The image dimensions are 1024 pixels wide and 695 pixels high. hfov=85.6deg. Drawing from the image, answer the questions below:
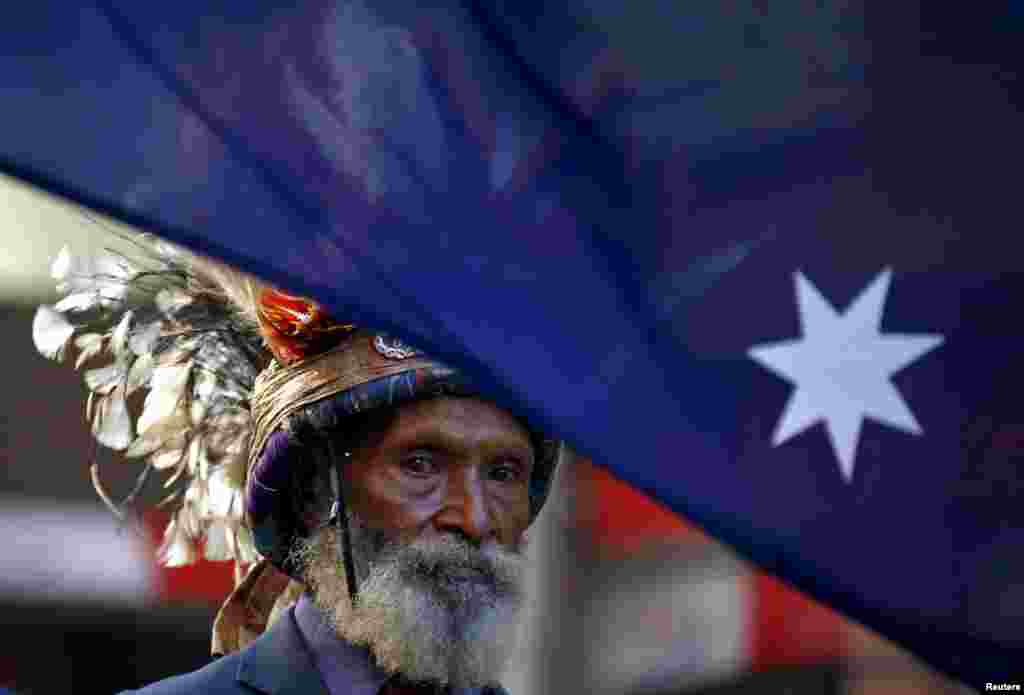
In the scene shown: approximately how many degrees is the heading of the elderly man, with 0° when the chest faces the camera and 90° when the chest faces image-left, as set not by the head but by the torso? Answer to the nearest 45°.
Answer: approximately 315°
